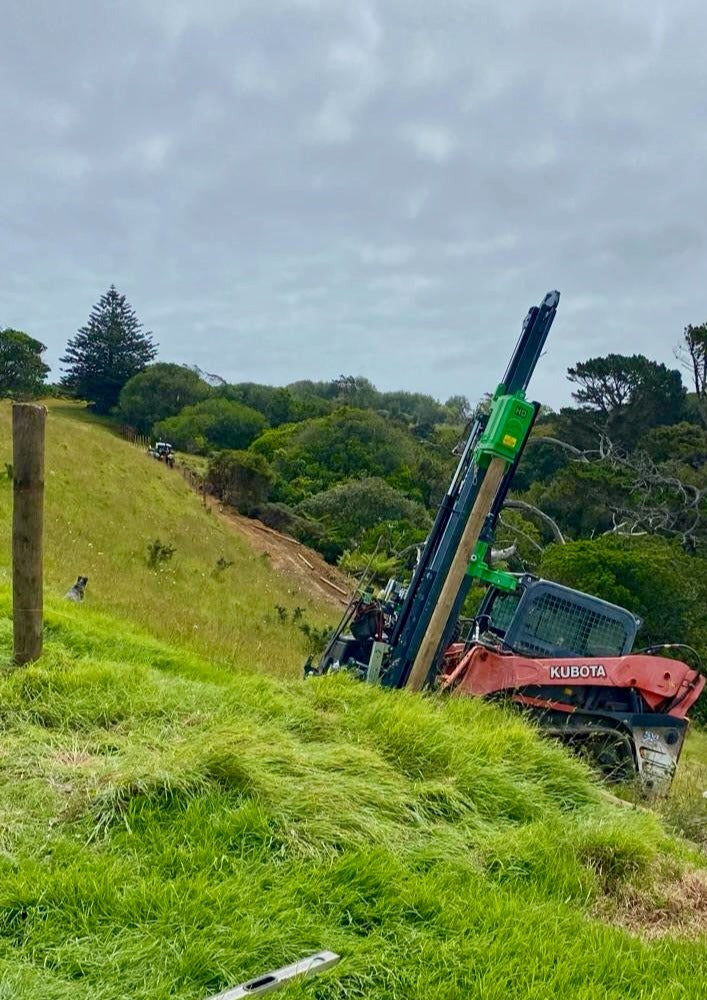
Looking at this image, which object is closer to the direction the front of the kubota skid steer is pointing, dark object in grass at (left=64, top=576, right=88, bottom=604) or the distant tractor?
the dark object in grass

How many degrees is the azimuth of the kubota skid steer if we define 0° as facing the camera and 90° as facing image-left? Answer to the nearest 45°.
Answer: approximately 90°

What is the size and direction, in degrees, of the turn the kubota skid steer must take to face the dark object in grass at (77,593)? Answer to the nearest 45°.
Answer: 0° — it already faces it

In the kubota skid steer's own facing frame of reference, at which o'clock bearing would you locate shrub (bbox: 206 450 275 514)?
The shrub is roughly at 2 o'clock from the kubota skid steer.

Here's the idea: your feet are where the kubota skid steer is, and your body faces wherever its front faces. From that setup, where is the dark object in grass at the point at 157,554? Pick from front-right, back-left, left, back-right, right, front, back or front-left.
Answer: front-right

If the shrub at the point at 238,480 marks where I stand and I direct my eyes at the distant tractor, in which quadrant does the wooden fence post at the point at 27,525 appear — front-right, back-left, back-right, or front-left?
back-left

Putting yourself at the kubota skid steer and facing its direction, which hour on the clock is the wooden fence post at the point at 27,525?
The wooden fence post is roughly at 11 o'clock from the kubota skid steer.

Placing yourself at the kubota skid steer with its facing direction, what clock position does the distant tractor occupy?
The distant tractor is roughly at 2 o'clock from the kubota skid steer.

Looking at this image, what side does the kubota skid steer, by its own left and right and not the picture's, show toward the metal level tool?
left
